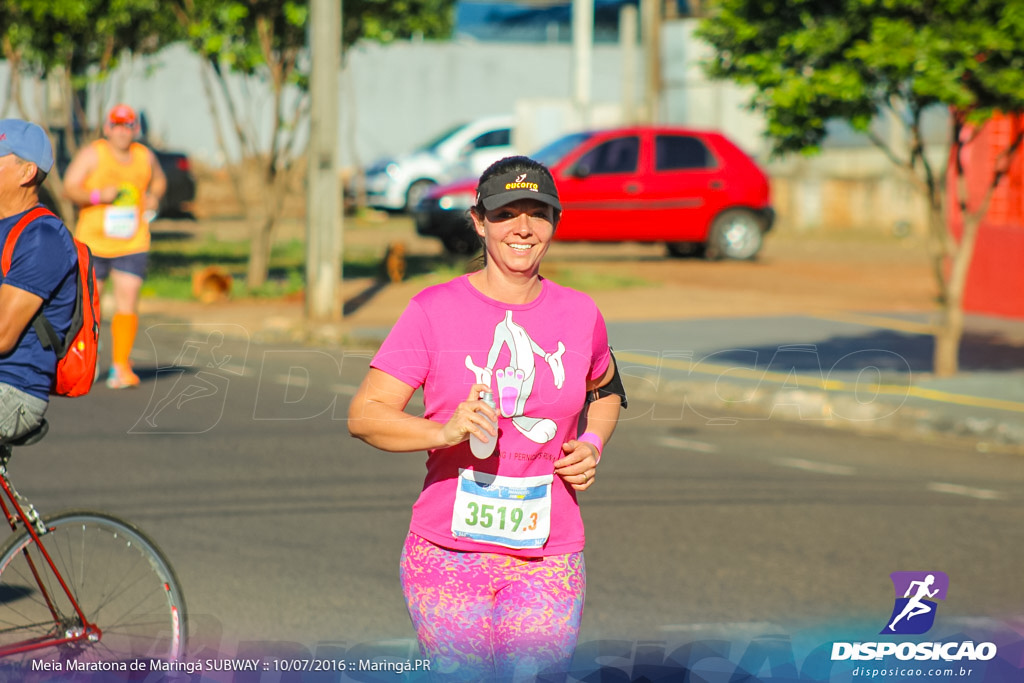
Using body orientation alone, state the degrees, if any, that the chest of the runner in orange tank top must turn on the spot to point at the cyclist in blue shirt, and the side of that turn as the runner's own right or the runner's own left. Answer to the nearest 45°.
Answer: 0° — they already face them

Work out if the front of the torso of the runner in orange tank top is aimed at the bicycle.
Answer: yes

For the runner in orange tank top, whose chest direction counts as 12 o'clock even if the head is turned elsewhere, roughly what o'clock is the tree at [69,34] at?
The tree is roughly at 6 o'clock from the runner in orange tank top.

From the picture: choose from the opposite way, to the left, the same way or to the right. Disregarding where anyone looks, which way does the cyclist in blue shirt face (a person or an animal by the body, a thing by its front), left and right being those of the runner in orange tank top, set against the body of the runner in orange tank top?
to the right

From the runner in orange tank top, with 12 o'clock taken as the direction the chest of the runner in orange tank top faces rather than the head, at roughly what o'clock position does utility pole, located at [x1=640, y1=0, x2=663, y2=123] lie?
The utility pole is roughly at 7 o'clock from the runner in orange tank top.

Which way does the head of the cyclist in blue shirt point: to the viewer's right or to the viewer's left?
to the viewer's left

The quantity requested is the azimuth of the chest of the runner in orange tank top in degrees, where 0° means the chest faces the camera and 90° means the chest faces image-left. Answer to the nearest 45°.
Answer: approximately 0°

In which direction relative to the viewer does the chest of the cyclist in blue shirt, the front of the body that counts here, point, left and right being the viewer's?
facing to the left of the viewer

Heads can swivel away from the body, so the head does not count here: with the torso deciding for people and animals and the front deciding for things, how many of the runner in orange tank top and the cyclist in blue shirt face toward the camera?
1

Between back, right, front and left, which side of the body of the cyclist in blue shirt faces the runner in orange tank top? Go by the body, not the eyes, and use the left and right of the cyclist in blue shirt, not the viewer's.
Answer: right

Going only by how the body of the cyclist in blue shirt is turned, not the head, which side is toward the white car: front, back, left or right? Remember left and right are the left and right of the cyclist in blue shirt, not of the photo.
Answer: right
